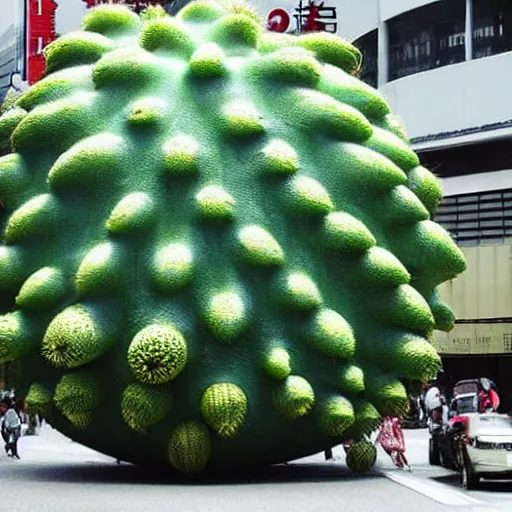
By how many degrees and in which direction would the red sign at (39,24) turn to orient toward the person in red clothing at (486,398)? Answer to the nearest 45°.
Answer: approximately 45° to its left

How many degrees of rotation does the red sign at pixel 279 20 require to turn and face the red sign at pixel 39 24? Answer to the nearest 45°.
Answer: approximately 90° to its right

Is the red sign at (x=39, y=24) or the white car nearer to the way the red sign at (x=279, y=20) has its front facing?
the white car

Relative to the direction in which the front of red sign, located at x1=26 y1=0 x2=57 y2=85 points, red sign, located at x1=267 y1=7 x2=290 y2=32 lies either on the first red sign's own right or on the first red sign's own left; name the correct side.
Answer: on the first red sign's own left

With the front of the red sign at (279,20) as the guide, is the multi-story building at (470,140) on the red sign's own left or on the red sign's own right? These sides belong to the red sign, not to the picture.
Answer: on the red sign's own left

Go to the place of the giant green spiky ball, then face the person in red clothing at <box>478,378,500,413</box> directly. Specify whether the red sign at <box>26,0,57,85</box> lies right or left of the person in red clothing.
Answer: left

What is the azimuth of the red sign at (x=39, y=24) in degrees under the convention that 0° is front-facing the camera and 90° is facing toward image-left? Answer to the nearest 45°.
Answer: approximately 0°
